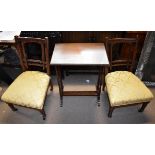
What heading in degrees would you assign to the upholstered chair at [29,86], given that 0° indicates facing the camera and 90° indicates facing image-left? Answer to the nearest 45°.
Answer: approximately 45°

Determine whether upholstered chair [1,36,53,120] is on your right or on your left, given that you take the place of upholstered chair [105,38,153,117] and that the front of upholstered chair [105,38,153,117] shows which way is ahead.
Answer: on your right

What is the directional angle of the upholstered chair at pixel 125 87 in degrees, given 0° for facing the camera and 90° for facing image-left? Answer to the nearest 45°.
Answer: approximately 315°

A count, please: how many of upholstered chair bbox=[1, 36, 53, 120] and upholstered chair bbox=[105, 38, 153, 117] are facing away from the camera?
0

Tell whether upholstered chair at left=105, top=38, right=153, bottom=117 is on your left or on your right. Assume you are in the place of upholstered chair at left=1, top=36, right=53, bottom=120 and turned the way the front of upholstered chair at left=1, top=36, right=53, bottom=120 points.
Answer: on your left
